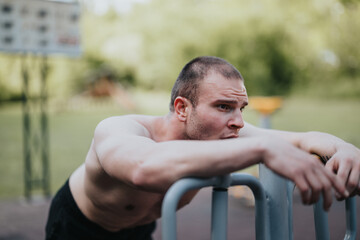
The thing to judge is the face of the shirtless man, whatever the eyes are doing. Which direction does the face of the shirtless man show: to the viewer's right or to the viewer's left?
to the viewer's right

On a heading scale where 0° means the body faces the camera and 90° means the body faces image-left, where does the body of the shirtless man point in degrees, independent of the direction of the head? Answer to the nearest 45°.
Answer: approximately 315°
